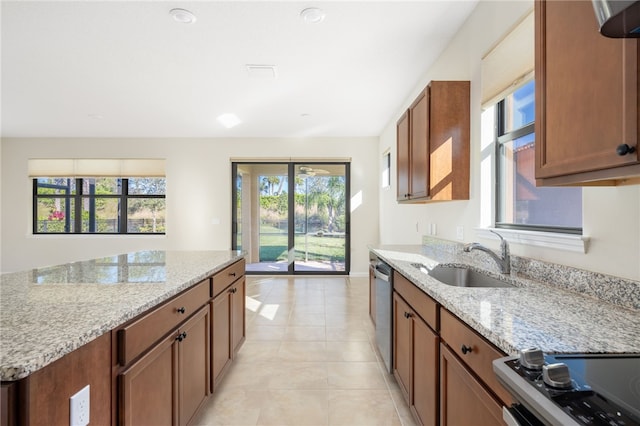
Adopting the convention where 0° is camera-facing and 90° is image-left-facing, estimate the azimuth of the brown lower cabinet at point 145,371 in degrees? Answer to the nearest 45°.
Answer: approximately 315°

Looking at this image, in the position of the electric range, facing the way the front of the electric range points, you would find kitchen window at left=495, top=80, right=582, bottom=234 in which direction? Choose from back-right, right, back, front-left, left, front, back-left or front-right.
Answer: back-right

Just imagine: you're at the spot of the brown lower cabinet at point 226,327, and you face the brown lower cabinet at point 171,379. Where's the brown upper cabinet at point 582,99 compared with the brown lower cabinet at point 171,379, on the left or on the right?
left

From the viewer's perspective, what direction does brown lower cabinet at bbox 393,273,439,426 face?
to the viewer's left

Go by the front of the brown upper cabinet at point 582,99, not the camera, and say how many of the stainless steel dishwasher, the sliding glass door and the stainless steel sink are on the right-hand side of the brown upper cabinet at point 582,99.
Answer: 3

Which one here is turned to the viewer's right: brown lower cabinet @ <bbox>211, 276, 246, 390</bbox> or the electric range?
the brown lower cabinet

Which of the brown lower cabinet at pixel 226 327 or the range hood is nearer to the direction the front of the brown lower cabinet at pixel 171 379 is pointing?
the range hood

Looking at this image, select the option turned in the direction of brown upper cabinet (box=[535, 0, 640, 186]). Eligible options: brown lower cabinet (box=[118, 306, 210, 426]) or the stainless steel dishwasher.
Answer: the brown lower cabinet

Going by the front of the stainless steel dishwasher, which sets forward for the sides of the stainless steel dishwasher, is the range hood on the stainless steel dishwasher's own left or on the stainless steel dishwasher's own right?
on the stainless steel dishwasher's own left
